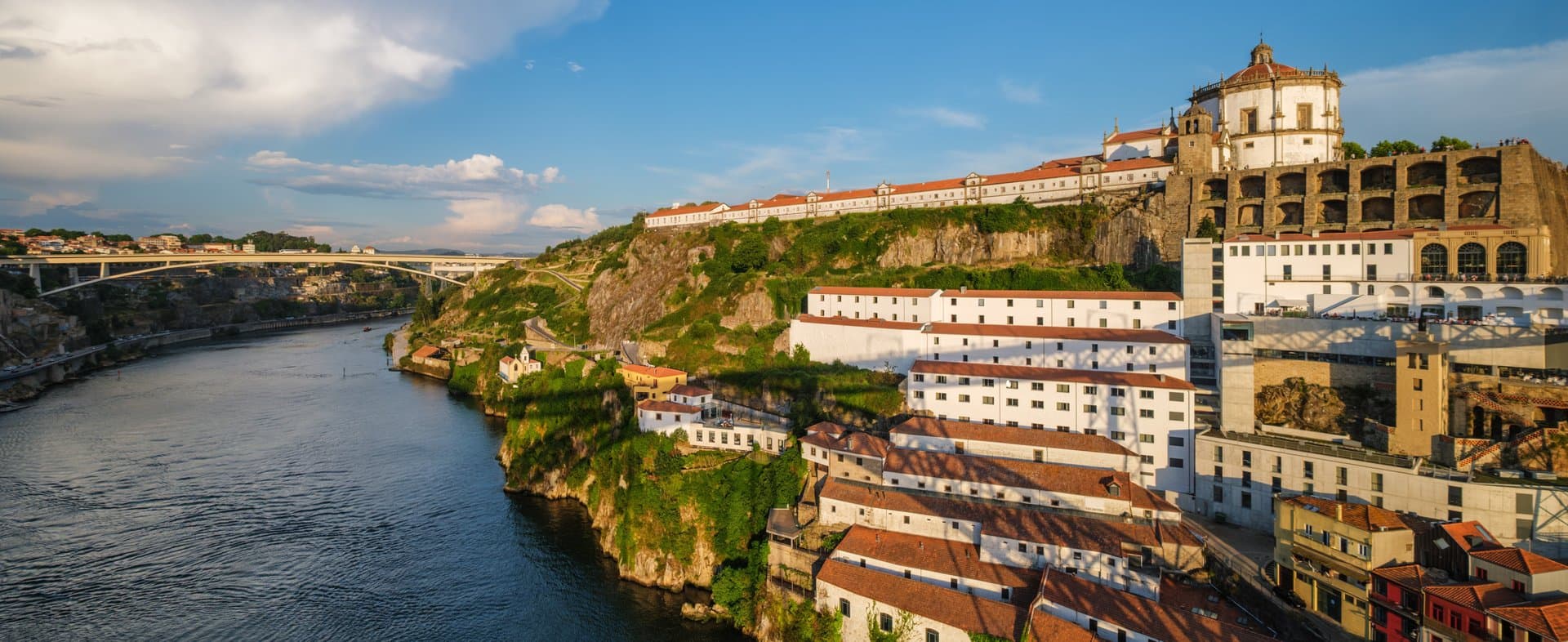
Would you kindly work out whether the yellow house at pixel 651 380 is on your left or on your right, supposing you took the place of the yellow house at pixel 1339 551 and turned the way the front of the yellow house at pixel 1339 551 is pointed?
on your right

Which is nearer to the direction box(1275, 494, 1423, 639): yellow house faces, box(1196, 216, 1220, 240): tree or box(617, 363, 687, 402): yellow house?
the yellow house

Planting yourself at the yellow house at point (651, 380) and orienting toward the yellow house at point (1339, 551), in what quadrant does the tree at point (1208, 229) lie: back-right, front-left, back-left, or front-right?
front-left

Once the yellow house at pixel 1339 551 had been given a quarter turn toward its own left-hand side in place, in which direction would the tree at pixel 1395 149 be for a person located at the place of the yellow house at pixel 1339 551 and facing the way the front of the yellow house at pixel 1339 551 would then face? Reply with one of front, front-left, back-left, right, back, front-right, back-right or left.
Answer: back-left

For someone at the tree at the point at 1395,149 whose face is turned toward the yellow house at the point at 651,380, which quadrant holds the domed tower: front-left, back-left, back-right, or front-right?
front-right

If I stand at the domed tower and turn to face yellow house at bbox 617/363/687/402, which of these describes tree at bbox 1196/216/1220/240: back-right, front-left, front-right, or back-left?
front-left

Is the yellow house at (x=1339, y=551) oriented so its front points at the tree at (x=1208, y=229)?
no

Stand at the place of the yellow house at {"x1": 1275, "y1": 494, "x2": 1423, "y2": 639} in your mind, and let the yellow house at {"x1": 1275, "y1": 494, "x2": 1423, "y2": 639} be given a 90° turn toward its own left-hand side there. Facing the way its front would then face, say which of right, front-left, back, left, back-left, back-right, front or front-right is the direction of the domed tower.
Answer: back-left

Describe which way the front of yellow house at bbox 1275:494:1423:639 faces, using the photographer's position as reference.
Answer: facing the viewer and to the left of the viewer

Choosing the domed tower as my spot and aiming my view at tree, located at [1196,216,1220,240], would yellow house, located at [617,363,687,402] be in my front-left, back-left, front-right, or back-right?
front-right
